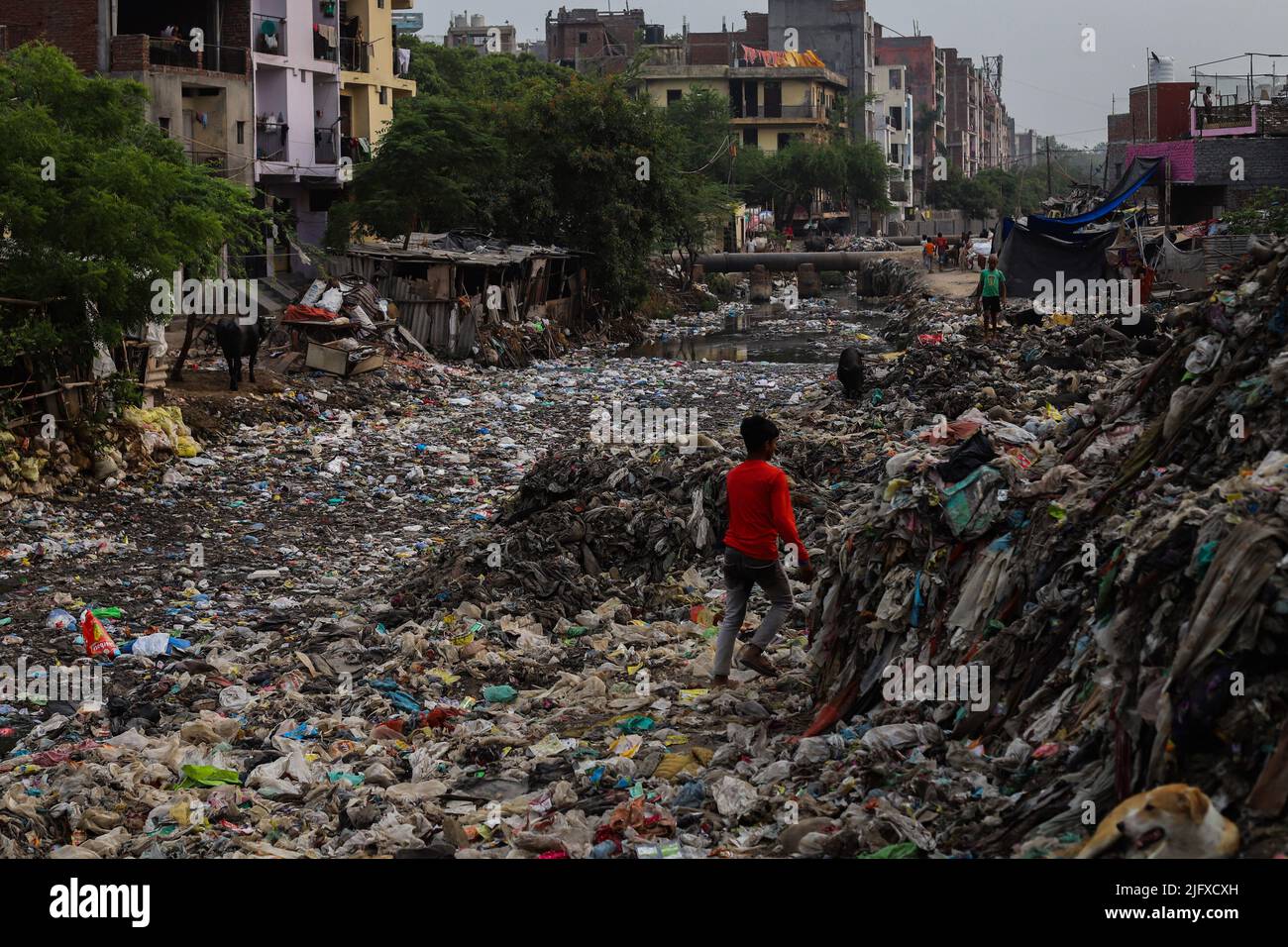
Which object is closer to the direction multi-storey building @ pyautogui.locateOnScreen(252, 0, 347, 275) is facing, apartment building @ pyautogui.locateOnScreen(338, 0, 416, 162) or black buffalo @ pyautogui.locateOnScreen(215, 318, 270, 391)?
the black buffalo

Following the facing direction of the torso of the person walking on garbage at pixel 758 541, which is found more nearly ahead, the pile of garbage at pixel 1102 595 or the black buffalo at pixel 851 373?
the black buffalo

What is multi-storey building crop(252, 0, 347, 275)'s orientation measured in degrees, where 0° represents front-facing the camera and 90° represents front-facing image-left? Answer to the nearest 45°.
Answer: approximately 315°

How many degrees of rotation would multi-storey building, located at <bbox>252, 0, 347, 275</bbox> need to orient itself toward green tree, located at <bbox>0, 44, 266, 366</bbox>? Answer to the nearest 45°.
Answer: approximately 45° to its right

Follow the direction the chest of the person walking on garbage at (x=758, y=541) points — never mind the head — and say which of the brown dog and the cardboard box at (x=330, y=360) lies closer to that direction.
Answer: the cardboard box

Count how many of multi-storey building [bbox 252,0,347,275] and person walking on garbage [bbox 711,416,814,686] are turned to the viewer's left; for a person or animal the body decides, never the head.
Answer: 0

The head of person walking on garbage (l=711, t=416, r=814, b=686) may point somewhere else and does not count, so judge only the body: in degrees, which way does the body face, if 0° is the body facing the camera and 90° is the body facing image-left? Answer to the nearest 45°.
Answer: approximately 225°

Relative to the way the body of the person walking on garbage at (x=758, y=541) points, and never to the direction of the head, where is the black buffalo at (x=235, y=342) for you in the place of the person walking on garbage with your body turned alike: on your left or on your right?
on your left

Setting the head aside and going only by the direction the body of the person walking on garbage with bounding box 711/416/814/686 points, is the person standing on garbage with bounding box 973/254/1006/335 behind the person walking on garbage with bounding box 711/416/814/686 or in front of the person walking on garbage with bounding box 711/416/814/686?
in front

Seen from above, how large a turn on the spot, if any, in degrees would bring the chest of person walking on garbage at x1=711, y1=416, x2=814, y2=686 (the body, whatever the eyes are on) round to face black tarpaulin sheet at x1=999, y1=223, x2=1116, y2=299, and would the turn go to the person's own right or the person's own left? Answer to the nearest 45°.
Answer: approximately 45° to the person's own left
